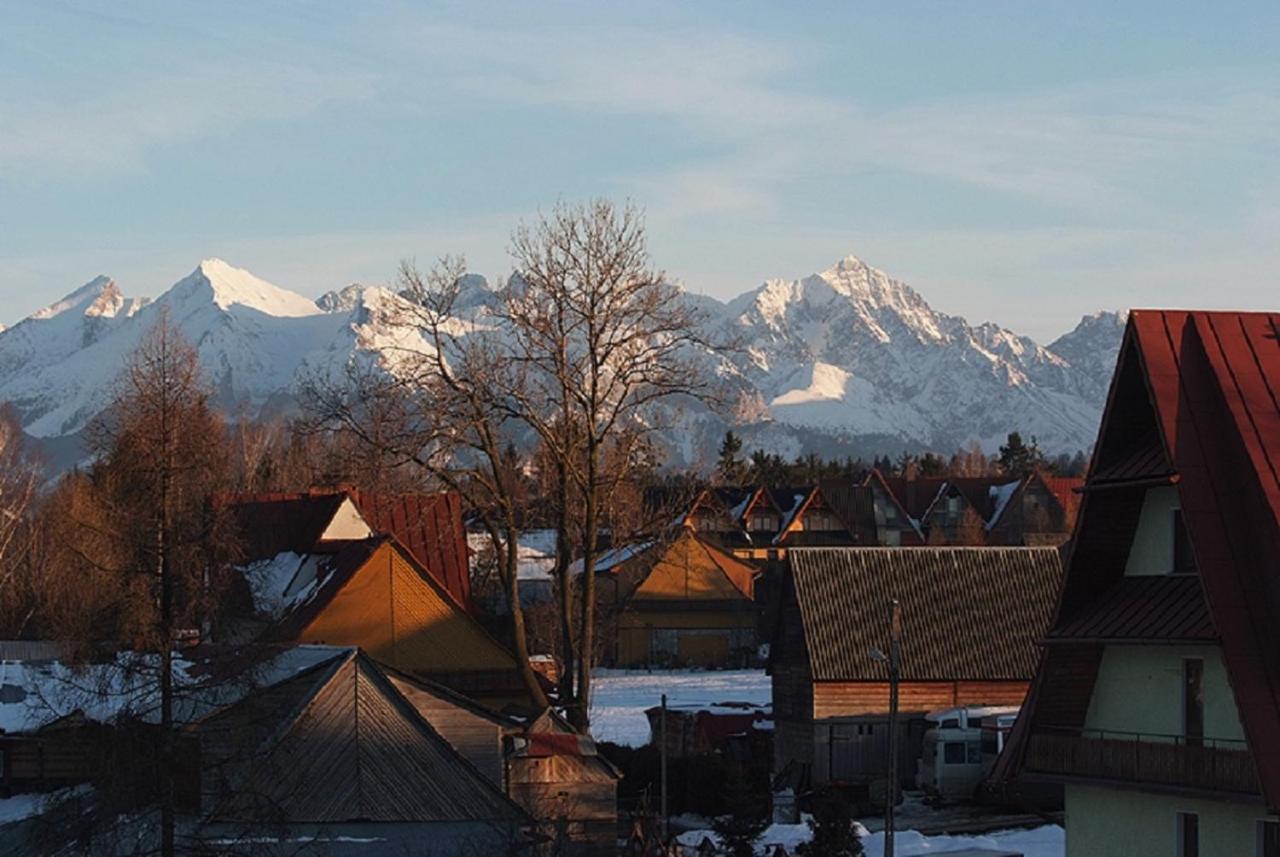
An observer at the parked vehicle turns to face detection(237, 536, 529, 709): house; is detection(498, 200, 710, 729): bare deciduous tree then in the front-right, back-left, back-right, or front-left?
front-right

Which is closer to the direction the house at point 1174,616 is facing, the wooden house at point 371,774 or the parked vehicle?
the wooden house

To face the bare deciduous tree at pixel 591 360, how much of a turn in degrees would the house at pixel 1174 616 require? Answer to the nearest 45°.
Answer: approximately 90° to its right

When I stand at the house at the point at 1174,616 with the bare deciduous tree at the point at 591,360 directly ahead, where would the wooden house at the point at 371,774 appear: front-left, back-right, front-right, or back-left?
front-left

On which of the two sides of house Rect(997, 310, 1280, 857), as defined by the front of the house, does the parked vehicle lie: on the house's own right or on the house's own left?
on the house's own right

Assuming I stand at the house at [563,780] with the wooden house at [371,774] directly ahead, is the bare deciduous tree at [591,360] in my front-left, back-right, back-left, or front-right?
back-right

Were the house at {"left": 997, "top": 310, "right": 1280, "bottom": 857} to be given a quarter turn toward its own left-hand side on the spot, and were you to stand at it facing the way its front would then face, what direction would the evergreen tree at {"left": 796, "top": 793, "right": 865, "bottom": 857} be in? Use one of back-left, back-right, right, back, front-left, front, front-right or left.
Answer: back

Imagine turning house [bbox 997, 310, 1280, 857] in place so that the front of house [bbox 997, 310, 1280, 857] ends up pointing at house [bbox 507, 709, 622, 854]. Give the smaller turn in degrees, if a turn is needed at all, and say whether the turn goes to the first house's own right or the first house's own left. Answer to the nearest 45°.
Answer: approximately 90° to the first house's own right

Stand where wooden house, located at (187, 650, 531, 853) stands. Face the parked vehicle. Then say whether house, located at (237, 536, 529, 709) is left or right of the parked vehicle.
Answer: left

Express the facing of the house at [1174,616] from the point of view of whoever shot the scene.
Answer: facing the viewer and to the left of the viewer

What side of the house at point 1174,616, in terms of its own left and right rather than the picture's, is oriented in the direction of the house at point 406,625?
right
